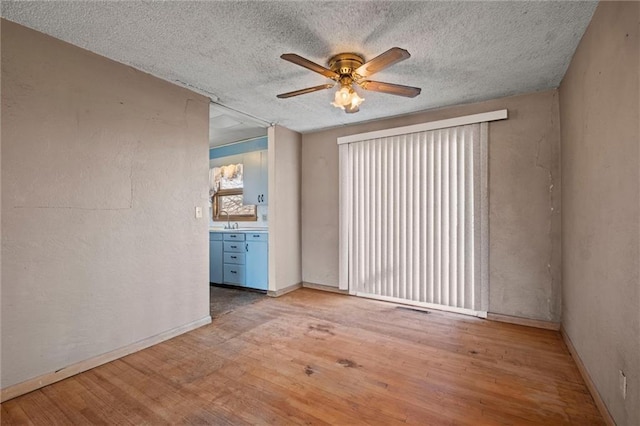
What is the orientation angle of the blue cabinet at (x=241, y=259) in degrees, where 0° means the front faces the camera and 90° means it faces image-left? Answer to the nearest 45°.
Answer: approximately 45°

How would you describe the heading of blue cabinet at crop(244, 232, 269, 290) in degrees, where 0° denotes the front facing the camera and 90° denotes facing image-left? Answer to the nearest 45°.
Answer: approximately 45°

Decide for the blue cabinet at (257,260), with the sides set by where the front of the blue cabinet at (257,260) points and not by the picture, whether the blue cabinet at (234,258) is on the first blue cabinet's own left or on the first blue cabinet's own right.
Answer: on the first blue cabinet's own right

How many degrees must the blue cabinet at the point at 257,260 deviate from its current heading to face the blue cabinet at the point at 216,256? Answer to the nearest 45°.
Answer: approximately 90° to its right

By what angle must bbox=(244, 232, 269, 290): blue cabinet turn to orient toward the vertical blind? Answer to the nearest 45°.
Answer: approximately 90° to its left
